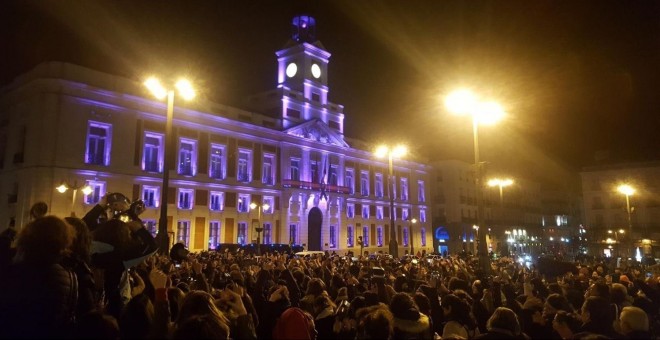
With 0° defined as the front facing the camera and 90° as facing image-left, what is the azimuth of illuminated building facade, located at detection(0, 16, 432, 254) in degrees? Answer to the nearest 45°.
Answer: approximately 315°
